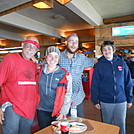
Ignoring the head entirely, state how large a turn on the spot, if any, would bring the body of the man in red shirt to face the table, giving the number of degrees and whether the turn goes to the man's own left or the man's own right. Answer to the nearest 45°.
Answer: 0° — they already face it

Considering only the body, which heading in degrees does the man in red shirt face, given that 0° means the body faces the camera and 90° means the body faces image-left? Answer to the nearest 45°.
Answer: approximately 315°
